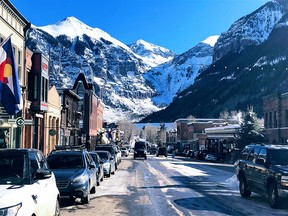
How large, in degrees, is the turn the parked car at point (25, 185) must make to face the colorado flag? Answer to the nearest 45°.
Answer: approximately 135° to its right

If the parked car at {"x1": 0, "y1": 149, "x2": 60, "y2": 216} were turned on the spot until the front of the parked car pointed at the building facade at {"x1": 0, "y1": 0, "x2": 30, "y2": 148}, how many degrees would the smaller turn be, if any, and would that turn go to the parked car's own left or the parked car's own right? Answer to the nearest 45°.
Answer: approximately 135° to the parked car's own right

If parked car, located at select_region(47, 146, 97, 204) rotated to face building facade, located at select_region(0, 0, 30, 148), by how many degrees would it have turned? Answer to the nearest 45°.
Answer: approximately 135° to its right

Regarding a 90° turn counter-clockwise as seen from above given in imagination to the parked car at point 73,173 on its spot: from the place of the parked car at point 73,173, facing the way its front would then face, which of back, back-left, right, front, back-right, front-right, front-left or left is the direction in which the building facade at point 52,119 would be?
back-left

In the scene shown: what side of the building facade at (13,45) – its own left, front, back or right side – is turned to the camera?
right

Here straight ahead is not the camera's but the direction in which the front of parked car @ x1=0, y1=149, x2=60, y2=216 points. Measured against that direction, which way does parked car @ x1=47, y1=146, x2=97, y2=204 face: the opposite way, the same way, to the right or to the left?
the same way

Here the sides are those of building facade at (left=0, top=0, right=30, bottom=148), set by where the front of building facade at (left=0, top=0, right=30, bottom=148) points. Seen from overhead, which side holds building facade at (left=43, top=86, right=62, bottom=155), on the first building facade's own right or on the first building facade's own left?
on the first building facade's own left

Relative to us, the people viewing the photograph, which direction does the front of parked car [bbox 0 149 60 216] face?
facing the viewer and to the left of the viewer

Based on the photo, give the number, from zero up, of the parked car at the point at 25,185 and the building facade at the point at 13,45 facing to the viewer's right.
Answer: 1

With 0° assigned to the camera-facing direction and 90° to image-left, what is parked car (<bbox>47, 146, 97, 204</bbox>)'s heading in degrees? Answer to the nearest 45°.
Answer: approximately 45°

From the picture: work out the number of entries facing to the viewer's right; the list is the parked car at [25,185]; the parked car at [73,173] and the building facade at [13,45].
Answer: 1
